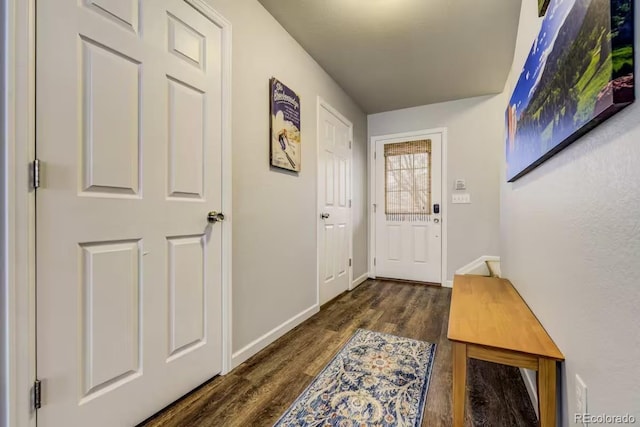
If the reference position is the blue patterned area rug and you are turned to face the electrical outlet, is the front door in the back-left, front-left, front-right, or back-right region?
back-left

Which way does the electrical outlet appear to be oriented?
to the viewer's left

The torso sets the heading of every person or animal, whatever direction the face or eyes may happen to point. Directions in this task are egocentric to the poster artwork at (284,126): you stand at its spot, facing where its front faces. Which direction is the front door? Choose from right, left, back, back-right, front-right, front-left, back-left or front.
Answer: left

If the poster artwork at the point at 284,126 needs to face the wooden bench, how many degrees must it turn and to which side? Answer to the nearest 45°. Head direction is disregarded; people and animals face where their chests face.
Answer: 0° — it already faces it

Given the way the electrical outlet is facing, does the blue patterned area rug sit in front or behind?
in front

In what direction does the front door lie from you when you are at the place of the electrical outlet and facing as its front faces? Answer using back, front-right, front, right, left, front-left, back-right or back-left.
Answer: front-right

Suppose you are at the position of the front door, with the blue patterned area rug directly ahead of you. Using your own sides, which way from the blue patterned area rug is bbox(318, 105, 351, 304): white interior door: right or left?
right

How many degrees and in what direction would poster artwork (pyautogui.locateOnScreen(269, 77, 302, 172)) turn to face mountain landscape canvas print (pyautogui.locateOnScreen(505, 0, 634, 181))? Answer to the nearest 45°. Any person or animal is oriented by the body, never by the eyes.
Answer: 0° — it already faces it

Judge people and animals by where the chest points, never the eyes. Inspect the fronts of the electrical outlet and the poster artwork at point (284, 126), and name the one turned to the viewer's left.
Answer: the electrical outlet

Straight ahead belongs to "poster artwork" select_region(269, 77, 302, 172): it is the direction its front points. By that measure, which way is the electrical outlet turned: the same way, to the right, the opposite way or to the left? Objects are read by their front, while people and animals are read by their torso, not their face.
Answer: the opposite way

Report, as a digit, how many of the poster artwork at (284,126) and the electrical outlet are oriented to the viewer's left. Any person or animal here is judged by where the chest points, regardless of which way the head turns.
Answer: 1

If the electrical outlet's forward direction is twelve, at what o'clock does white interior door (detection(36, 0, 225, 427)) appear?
The white interior door is roughly at 11 o'clock from the electrical outlet.

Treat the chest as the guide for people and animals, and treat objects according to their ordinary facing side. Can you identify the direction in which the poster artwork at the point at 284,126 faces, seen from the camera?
facing the viewer and to the right of the viewer

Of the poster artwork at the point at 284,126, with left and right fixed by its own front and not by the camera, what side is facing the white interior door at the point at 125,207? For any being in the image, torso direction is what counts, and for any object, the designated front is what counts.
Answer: right
